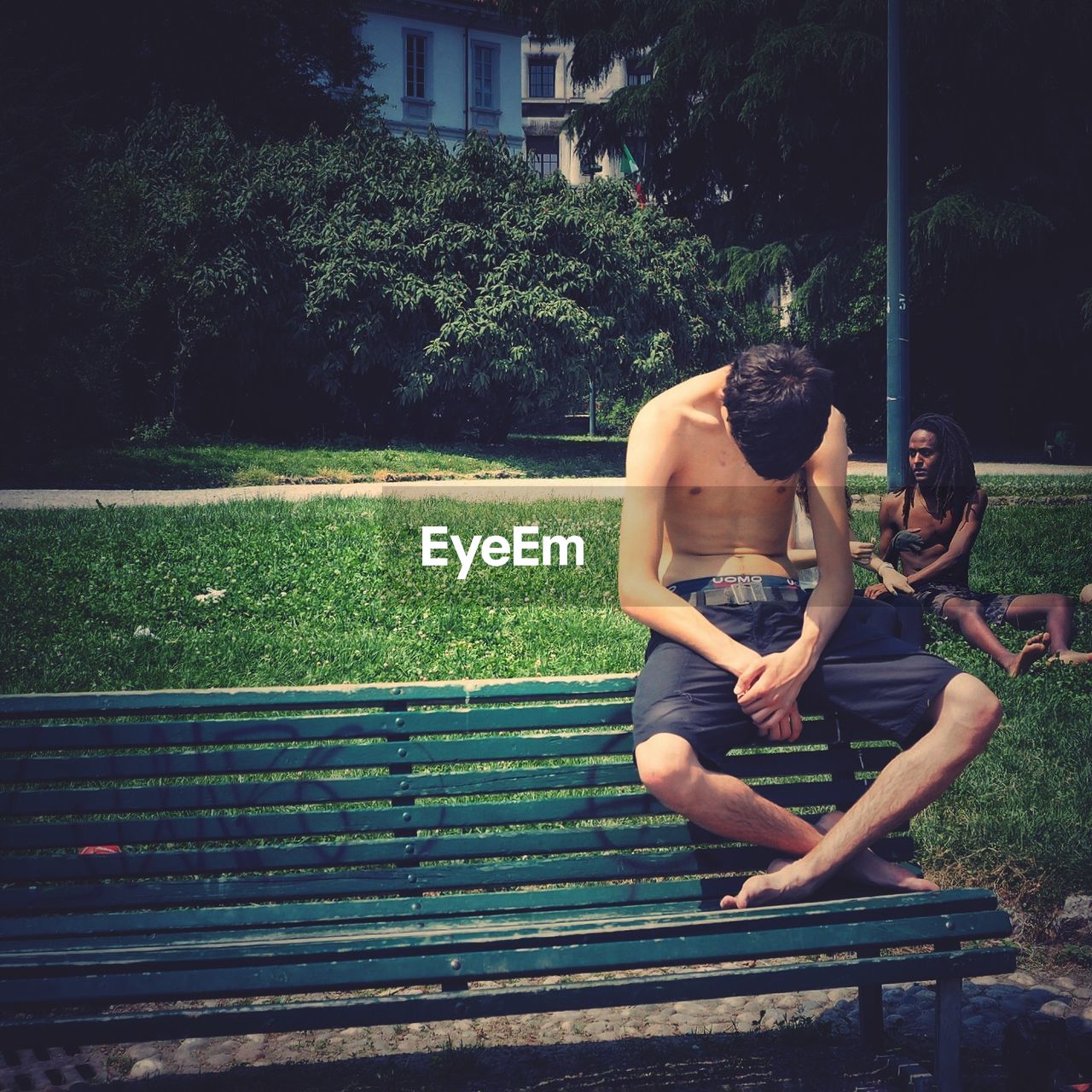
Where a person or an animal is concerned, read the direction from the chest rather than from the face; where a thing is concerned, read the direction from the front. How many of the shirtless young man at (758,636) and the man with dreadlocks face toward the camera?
2

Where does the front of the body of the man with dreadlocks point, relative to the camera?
toward the camera

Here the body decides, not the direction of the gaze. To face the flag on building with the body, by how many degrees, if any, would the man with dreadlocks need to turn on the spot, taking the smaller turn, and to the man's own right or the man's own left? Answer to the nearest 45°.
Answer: approximately 180°

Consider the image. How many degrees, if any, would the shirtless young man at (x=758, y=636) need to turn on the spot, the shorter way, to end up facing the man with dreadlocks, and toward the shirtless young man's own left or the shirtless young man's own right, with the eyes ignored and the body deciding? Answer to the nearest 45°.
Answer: approximately 180°

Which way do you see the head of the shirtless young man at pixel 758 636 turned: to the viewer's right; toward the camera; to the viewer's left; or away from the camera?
toward the camera

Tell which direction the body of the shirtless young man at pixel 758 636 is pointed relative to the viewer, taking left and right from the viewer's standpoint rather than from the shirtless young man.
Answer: facing the viewer

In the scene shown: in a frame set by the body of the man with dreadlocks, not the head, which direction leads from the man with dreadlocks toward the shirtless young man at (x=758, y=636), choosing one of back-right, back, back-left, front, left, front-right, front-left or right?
front

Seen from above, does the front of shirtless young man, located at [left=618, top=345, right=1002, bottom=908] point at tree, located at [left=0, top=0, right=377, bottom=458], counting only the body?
no

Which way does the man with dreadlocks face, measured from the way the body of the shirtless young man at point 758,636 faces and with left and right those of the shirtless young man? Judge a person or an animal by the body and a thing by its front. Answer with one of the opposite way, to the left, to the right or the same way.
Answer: the same way

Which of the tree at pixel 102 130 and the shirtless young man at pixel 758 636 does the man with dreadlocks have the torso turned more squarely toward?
the shirtless young man

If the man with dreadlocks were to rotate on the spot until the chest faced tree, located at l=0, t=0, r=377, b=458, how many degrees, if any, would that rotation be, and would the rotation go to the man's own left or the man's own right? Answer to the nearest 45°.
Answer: approximately 135° to the man's own right

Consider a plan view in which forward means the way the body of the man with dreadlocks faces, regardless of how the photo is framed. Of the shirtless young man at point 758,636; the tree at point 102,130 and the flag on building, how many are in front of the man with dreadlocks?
1

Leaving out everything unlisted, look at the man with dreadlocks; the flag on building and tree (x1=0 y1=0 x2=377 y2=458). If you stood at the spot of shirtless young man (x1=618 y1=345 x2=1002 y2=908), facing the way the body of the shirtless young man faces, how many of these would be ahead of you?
0

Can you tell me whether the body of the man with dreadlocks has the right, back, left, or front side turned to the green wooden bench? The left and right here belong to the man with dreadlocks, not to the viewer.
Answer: front
